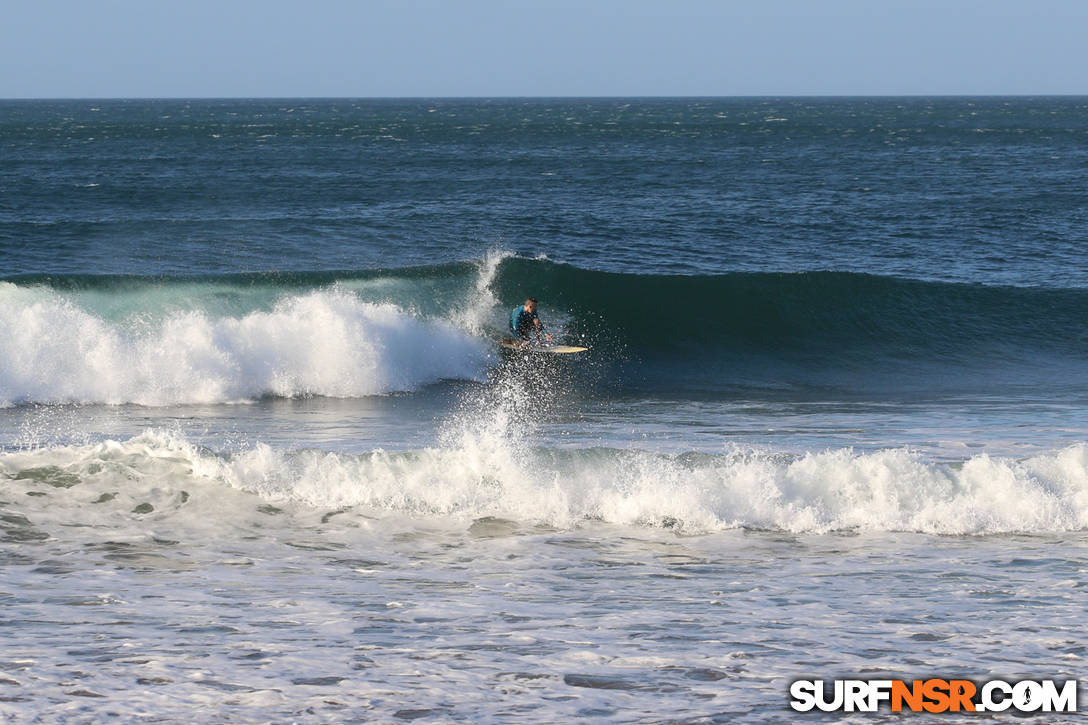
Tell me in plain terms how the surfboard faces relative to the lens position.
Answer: facing to the right of the viewer
